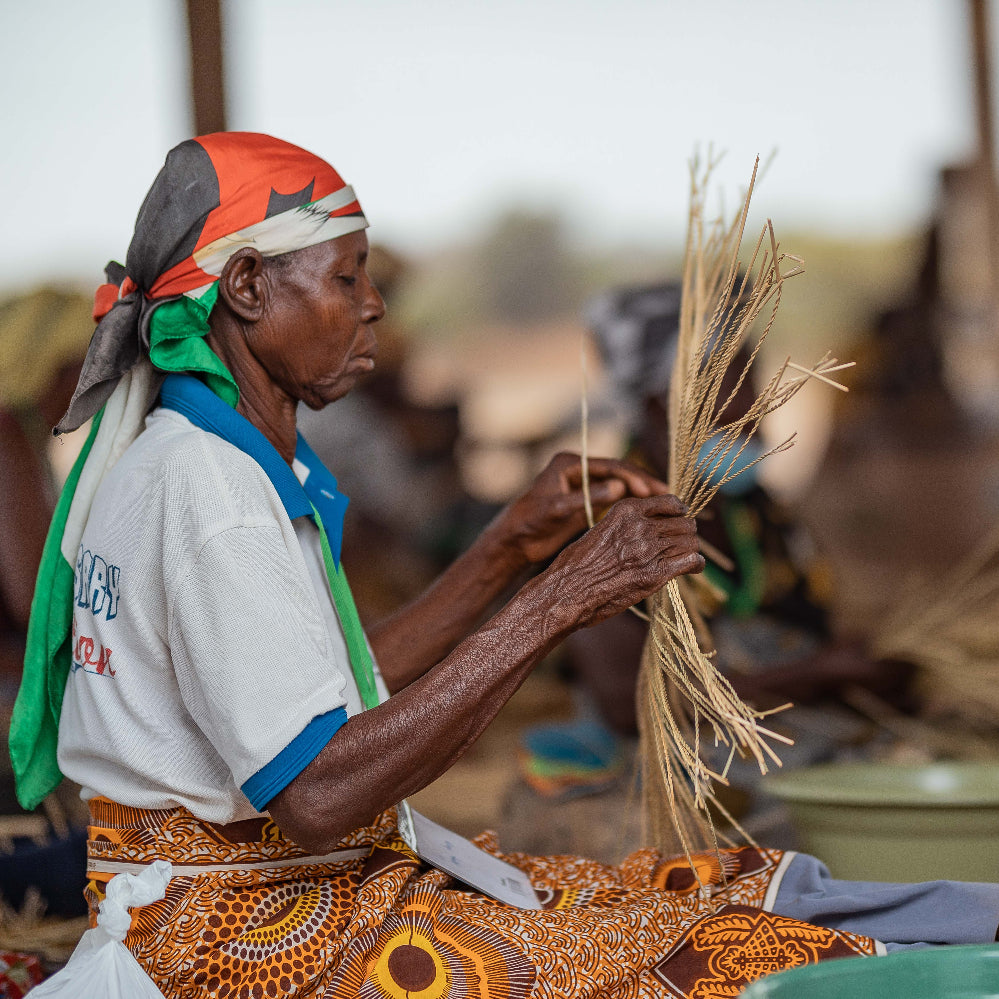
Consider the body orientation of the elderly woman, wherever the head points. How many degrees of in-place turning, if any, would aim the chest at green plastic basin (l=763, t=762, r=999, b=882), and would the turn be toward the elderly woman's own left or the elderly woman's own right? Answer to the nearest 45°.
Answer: approximately 45° to the elderly woman's own left

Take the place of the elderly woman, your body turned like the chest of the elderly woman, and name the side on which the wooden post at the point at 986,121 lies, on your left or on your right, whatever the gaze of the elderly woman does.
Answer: on your left

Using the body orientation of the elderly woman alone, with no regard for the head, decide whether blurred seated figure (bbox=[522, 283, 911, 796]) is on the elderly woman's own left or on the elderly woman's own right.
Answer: on the elderly woman's own left

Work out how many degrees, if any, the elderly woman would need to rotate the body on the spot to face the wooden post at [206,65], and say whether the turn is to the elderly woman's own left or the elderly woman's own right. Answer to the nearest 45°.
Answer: approximately 90° to the elderly woman's own left

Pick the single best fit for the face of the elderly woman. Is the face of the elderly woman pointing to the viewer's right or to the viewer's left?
to the viewer's right

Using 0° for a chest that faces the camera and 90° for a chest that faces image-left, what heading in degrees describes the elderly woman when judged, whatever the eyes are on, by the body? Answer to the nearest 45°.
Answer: approximately 270°
